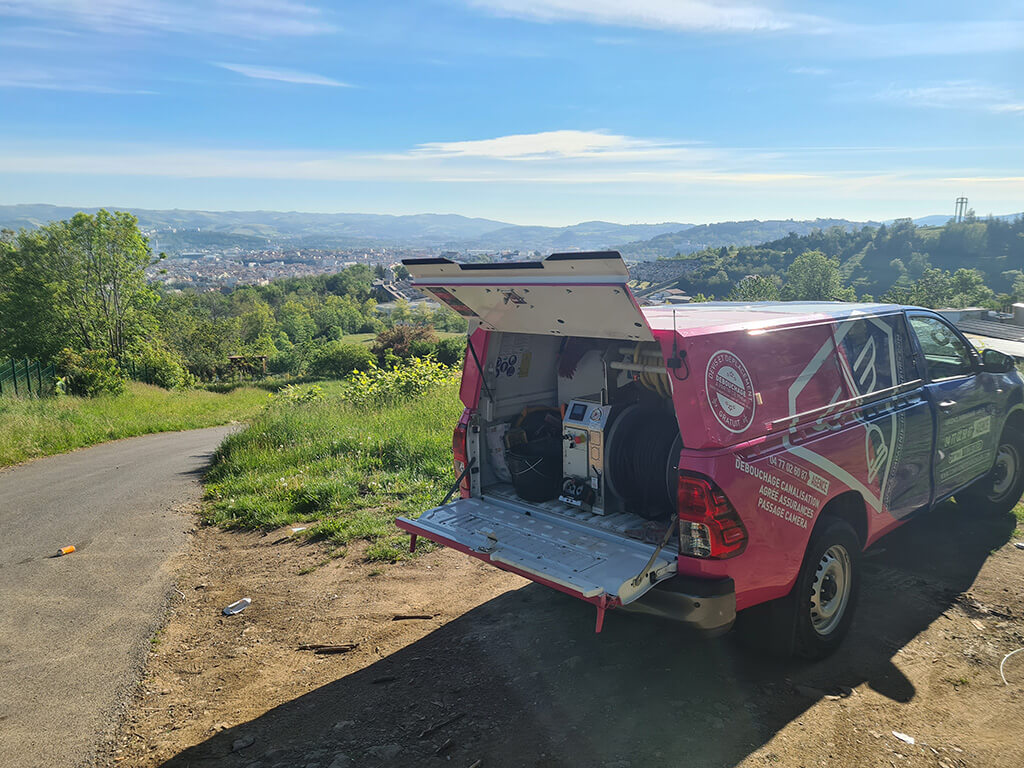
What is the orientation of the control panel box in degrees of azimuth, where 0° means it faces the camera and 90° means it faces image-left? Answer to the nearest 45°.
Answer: approximately 45°

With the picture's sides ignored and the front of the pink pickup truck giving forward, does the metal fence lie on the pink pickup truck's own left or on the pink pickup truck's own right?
on the pink pickup truck's own left

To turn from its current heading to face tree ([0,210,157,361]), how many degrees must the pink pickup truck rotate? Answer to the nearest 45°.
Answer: approximately 90° to its left

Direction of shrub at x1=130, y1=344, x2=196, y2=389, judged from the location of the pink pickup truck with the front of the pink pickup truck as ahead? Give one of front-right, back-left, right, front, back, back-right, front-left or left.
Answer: left

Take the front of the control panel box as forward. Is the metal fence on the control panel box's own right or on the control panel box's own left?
on the control panel box's own right

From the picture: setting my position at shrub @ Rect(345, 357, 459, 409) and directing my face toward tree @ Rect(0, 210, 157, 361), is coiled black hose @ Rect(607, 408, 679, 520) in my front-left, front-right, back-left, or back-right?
back-left

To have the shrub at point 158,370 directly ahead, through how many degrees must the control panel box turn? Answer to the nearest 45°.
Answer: approximately 90° to its right

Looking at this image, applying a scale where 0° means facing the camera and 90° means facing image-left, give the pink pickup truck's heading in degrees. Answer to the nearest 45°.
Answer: approximately 225°

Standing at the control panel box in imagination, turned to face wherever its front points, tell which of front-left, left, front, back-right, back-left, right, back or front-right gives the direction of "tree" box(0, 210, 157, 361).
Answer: right
